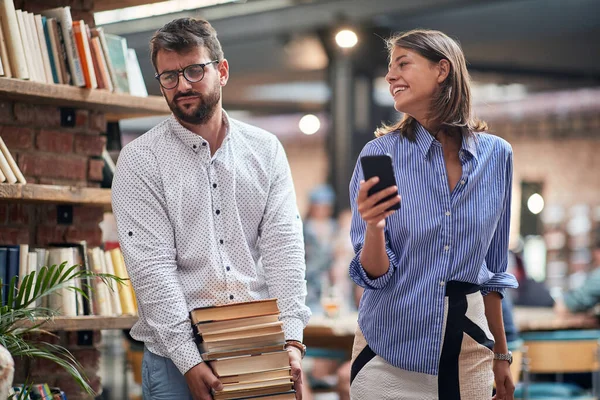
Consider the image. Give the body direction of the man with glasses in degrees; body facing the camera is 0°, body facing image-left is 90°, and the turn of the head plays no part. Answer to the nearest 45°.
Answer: approximately 0°

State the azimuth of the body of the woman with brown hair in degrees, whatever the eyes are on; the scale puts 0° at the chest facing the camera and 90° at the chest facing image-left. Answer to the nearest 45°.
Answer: approximately 0°

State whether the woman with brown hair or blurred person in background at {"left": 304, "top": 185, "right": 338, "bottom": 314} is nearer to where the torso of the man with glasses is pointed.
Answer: the woman with brown hair

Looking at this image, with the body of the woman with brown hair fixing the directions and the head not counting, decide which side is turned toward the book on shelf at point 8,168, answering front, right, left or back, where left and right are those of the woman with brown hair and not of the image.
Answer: right

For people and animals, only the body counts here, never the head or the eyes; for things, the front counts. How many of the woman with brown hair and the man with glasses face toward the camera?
2

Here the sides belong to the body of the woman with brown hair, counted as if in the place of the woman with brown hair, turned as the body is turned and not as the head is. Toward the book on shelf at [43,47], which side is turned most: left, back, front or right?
right

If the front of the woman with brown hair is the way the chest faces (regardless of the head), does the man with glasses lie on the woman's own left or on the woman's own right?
on the woman's own right

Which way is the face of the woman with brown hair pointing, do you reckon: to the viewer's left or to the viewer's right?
to the viewer's left

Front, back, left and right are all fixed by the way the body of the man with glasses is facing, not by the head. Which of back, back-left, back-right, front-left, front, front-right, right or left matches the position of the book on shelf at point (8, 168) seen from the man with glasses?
back-right
